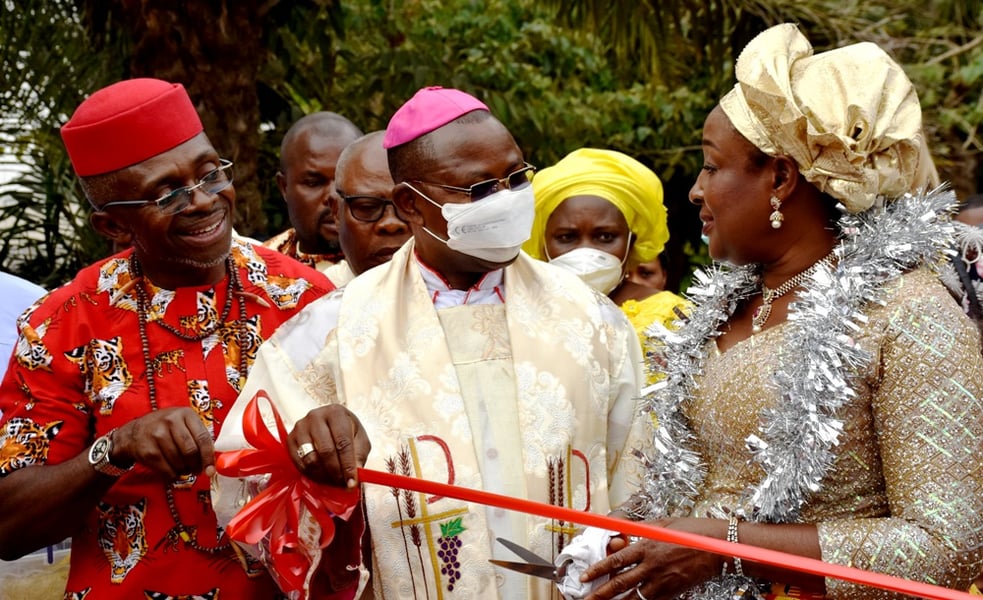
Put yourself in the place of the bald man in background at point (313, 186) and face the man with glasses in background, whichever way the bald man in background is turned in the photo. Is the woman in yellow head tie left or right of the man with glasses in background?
left

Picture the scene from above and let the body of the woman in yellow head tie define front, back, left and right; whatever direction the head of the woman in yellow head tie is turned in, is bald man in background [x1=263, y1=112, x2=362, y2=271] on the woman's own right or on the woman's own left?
on the woman's own right

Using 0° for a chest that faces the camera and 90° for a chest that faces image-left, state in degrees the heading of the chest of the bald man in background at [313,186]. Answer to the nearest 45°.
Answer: approximately 315°

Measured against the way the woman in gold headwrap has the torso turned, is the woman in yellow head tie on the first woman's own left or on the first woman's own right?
on the first woman's own right

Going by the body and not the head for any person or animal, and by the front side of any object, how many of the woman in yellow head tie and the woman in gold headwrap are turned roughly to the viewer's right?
0

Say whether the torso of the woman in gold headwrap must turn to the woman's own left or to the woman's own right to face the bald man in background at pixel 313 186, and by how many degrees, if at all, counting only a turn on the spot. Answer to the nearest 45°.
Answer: approximately 90° to the woman's own right

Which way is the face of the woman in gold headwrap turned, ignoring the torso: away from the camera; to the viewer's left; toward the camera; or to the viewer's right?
to the viewer's left

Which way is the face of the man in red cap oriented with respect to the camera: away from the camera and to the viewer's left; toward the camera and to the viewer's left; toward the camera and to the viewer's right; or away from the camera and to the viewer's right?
toward the camera and to the viewer's right

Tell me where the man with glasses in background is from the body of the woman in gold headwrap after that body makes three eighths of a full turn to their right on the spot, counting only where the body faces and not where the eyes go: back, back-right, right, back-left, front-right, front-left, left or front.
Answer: front-left

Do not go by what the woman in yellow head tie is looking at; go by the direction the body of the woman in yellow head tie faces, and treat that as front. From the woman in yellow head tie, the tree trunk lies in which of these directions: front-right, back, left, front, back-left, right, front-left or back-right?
back-right

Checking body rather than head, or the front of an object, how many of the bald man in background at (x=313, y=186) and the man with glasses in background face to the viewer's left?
0

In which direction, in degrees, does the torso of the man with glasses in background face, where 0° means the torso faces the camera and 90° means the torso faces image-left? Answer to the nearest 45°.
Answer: approximately 315°
